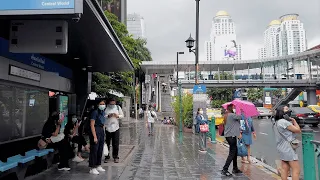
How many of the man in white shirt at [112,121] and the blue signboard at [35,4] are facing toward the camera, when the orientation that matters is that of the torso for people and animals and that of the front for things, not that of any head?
2

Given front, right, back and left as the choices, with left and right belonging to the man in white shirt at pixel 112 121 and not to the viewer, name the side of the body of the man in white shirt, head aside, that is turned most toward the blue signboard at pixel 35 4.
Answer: front

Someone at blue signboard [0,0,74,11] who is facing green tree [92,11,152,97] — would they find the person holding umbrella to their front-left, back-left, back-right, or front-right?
front-right

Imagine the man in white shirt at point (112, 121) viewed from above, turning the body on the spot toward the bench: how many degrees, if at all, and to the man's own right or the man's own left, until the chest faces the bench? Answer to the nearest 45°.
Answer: approximately 45° to the man's own right

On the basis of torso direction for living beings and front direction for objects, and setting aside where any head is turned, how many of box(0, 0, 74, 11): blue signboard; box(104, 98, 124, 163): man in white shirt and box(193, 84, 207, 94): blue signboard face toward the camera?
3

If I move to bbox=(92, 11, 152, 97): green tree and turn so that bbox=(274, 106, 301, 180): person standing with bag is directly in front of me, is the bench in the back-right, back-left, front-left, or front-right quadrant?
front-right

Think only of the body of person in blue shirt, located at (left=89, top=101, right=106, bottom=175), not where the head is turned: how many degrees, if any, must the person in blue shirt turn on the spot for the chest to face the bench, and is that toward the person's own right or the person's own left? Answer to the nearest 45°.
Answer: approximately 90° to the person's own right

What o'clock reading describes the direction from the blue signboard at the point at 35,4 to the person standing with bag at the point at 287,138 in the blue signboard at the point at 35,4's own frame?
The person standing with bag is roughly at 9 o'clock from the blue signboard.

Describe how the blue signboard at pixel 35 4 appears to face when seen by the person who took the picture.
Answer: facing the viewer

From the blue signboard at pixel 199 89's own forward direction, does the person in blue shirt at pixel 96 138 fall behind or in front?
in front

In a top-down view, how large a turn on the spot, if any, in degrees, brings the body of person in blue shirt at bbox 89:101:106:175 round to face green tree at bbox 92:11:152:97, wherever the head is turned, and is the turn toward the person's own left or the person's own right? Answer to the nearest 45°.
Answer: approximately 135° to the person's own left

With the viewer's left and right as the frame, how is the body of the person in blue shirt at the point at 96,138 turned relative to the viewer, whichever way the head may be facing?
facing the viewer and to the right of the viewer

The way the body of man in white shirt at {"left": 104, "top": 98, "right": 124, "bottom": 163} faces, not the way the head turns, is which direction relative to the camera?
toward the camera
